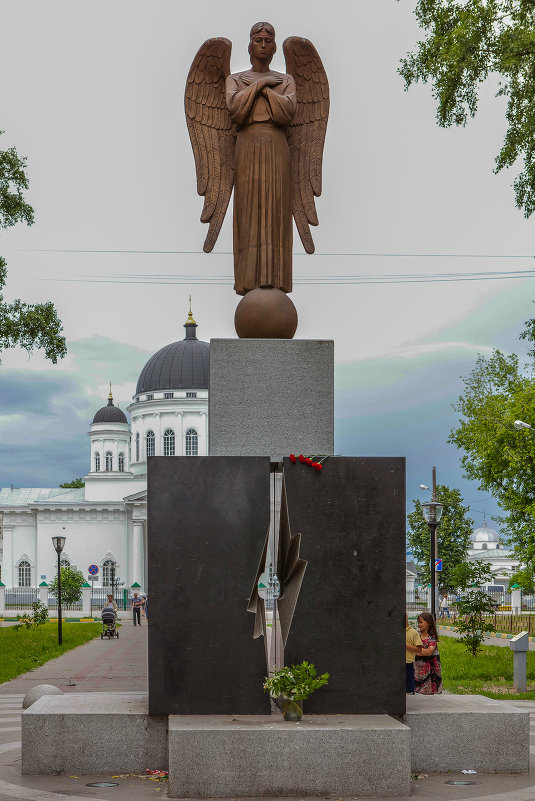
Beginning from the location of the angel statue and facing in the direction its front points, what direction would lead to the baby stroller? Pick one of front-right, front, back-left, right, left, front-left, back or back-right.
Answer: back

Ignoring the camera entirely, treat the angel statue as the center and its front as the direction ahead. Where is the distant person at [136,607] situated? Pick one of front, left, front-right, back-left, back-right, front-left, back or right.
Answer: back

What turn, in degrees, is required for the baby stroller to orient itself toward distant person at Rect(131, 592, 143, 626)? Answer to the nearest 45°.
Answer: approximately 180°

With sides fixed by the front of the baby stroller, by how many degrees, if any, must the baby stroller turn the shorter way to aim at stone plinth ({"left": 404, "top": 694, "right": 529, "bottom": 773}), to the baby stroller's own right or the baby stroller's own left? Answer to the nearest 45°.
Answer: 0° — it already faces it

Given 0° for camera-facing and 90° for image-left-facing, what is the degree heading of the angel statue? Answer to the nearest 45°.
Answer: approximately 0°

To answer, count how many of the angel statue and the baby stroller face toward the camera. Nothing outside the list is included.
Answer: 2

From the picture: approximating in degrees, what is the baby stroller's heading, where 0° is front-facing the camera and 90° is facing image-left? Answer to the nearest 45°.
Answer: approximately 0°
